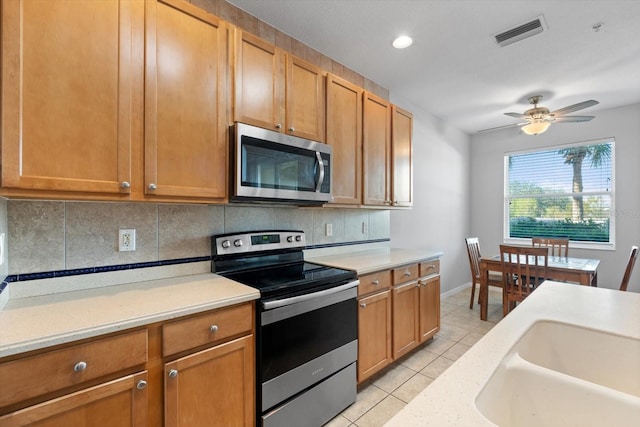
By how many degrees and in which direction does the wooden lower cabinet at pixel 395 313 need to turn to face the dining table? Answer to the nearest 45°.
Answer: approximately 90° to its left

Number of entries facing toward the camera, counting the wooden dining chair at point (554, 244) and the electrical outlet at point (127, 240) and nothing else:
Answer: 2

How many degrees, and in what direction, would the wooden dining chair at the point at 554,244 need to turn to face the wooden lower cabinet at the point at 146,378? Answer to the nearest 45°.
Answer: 0° — it already faces it

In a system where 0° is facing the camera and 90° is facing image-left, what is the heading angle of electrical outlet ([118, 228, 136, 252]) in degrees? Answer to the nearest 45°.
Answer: approximately 0°

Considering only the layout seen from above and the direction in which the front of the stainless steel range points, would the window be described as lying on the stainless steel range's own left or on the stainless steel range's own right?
on the stainless steel range's own left

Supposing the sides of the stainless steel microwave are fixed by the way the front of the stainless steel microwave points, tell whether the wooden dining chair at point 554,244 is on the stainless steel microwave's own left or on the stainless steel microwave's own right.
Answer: on the stainless steel microwave's own left

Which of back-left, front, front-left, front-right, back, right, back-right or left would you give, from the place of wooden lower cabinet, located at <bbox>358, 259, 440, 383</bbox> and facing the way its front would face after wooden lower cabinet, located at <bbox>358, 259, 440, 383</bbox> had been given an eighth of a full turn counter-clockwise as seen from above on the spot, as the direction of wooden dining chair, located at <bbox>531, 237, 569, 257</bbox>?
front-left

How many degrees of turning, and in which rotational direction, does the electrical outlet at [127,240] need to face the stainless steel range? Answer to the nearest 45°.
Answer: approximately 45° to its left

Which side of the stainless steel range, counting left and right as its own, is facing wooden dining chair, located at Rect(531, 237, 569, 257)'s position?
left
